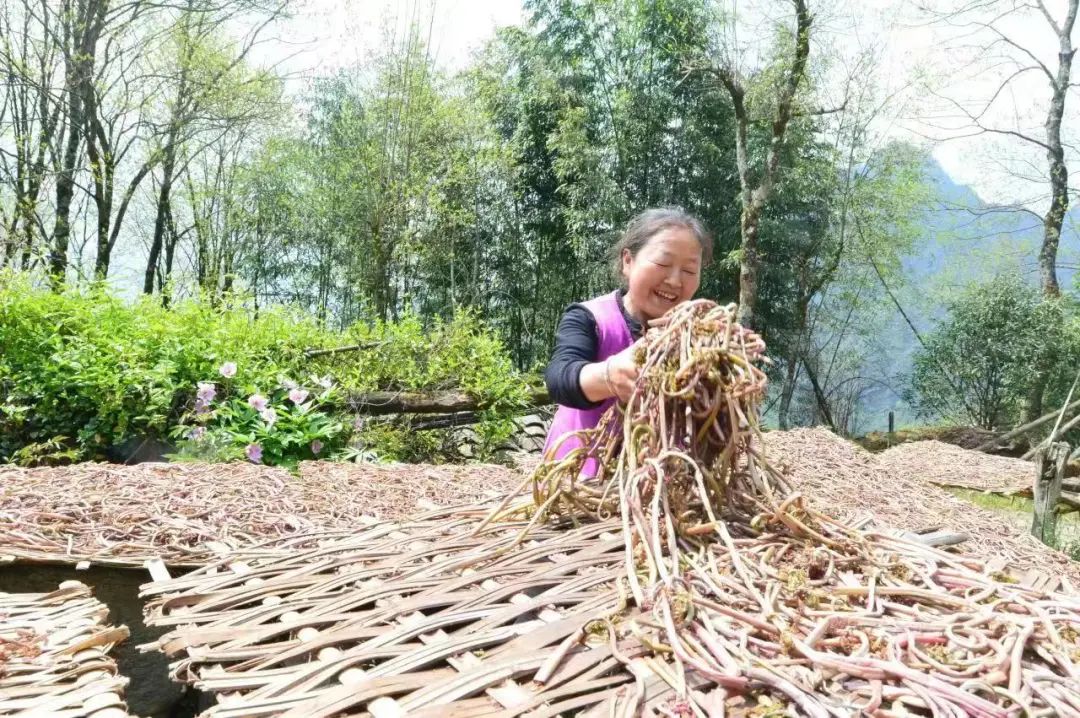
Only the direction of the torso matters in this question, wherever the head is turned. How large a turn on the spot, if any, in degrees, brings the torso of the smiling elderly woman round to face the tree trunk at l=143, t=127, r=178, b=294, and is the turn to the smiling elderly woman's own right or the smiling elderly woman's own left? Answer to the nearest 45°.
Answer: approximately 180°

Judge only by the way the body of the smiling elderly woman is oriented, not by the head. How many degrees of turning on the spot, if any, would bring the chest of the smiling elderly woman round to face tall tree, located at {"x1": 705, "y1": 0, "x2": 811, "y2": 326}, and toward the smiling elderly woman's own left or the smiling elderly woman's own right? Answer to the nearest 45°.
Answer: approximately 135° to the smiling elderly woman's own left

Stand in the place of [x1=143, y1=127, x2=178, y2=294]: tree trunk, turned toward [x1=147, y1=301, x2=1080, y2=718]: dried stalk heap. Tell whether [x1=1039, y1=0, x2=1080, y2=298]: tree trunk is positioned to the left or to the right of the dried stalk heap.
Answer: left

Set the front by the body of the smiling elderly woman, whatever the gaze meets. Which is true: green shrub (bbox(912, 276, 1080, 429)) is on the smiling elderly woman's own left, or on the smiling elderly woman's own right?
on the smiling elderly woman's own left

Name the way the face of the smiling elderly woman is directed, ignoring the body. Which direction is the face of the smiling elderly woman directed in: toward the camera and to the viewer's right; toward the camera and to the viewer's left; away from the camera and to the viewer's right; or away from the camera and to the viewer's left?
toward the camera and to the viewer's right

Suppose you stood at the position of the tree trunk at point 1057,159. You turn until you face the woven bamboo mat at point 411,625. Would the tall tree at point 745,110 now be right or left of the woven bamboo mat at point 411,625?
right

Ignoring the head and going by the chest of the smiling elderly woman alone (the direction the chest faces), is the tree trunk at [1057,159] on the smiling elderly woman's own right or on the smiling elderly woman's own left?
on the smiling elderly woman's own left

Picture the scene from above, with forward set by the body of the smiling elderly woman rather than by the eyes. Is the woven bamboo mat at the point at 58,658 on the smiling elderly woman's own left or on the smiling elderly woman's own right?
on the smiling elderly woman's own right

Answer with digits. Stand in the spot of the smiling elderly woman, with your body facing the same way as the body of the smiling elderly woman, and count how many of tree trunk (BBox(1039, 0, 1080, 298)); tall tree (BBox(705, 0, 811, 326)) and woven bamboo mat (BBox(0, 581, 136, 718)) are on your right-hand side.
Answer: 1

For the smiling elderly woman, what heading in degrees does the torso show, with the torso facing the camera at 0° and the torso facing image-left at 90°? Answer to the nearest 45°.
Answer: approximately 315°
